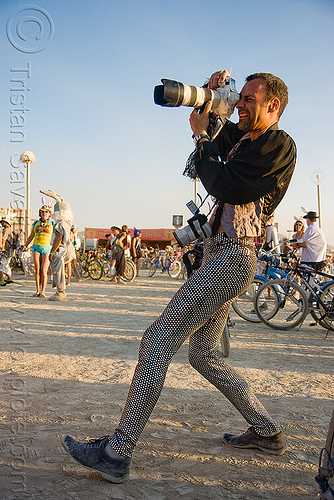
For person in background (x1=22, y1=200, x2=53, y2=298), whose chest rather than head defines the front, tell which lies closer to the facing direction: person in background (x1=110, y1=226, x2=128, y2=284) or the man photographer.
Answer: the man photographer

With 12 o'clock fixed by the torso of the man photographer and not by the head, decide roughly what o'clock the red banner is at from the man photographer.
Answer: The red banner is roughly at 3 o'clock from the man photographer.

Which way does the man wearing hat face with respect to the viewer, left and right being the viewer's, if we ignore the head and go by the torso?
facing away from the viewer and to the left of the viewer

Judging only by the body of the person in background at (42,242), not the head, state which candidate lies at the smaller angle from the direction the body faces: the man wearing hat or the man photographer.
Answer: the man photographer

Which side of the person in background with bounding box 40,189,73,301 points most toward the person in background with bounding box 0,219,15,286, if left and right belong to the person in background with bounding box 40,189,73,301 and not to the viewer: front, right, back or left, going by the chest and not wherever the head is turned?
right

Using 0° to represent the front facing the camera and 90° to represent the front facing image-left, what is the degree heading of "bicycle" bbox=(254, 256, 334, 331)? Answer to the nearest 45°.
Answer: approximately 90°

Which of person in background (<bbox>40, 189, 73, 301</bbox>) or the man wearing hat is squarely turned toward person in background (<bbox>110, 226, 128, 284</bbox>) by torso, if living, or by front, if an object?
the man wearing hat

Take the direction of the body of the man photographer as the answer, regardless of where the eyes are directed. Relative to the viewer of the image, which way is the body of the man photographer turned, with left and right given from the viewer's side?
facing to the left of the viewer
